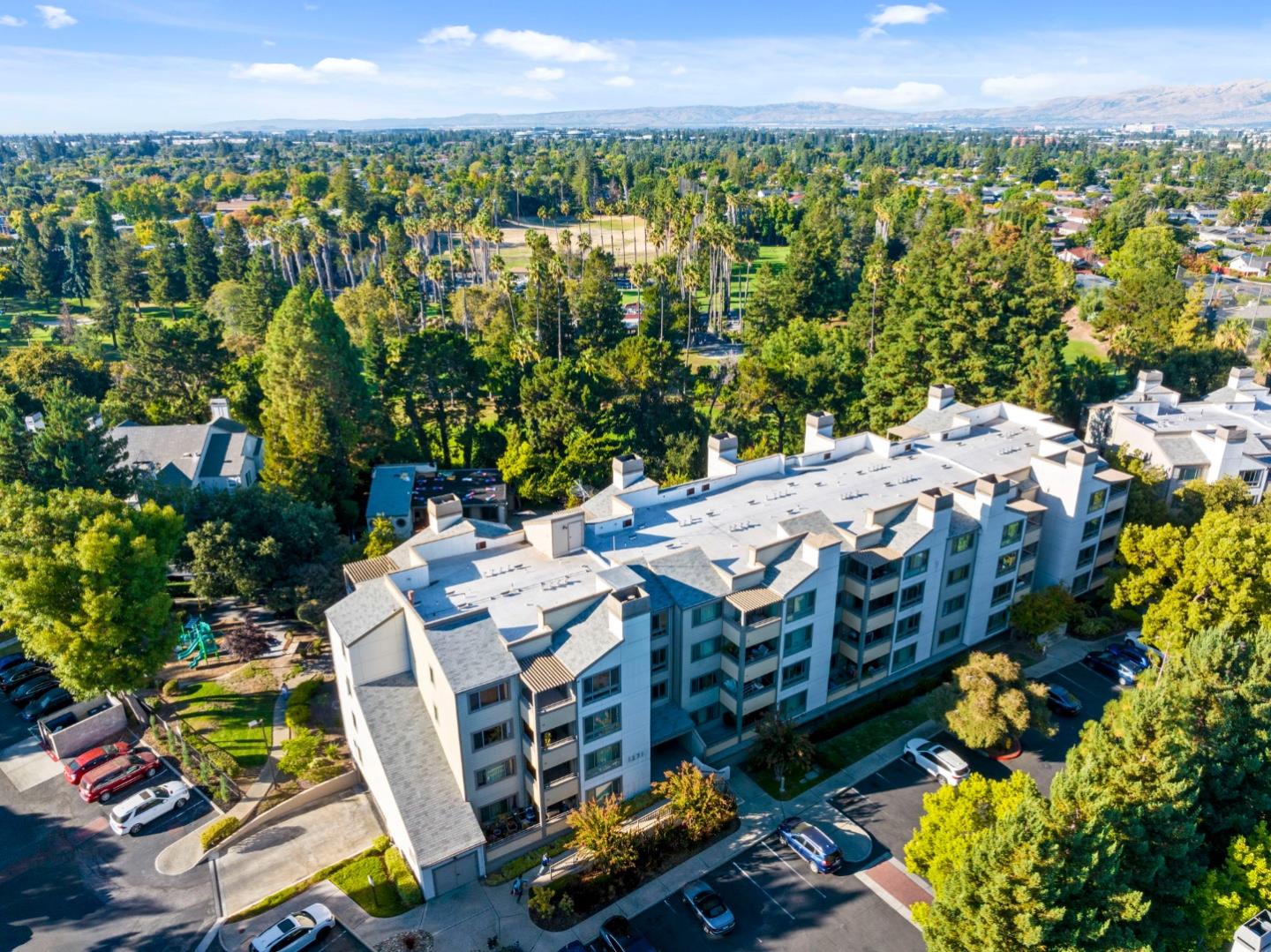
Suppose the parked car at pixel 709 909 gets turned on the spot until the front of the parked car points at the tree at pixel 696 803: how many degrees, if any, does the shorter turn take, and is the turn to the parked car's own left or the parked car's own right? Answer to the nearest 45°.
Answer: approximately 45° to the parked car's own right

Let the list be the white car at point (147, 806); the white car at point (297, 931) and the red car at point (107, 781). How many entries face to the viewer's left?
0

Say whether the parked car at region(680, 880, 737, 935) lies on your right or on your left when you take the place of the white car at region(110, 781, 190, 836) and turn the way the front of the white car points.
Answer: on your right

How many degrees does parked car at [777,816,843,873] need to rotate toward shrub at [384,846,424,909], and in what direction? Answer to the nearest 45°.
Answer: approximately 45° to its left

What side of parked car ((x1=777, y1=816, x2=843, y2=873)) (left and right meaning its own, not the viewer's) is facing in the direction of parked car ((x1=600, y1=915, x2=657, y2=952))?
left

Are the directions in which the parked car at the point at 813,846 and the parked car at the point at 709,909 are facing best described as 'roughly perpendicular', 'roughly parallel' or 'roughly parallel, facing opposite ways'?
roughly parallel

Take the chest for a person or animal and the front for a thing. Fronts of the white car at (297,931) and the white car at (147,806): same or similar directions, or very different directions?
same or similar directions

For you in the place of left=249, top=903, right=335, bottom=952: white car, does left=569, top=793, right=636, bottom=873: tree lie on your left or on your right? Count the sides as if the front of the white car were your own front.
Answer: on your right

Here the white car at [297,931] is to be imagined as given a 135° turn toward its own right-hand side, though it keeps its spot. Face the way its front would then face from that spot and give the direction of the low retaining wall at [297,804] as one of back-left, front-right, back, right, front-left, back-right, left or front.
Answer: back

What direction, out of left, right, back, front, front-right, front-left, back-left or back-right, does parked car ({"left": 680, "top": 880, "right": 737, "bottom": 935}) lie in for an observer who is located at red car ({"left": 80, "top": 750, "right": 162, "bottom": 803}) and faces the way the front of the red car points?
right

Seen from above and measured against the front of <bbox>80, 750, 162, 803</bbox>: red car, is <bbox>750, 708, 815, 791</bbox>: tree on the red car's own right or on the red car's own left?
on the red car's own right

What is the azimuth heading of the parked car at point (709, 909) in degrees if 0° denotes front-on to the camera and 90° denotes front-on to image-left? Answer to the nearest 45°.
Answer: approximately 135°

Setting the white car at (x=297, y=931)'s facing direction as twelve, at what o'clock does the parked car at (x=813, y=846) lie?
The parked car is roughly at 2 o'clock from the white car.

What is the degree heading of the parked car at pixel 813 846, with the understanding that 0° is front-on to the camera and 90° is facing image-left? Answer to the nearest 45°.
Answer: approximately 135°

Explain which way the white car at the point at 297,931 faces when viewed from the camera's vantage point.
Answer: facing away from the viewer and to the right of the viewer

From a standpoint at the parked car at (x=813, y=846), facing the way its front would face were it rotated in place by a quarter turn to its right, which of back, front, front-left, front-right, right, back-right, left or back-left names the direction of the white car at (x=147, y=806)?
back-left

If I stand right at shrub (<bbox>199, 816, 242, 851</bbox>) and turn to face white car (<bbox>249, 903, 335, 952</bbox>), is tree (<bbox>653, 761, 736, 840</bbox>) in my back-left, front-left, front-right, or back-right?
front-left
